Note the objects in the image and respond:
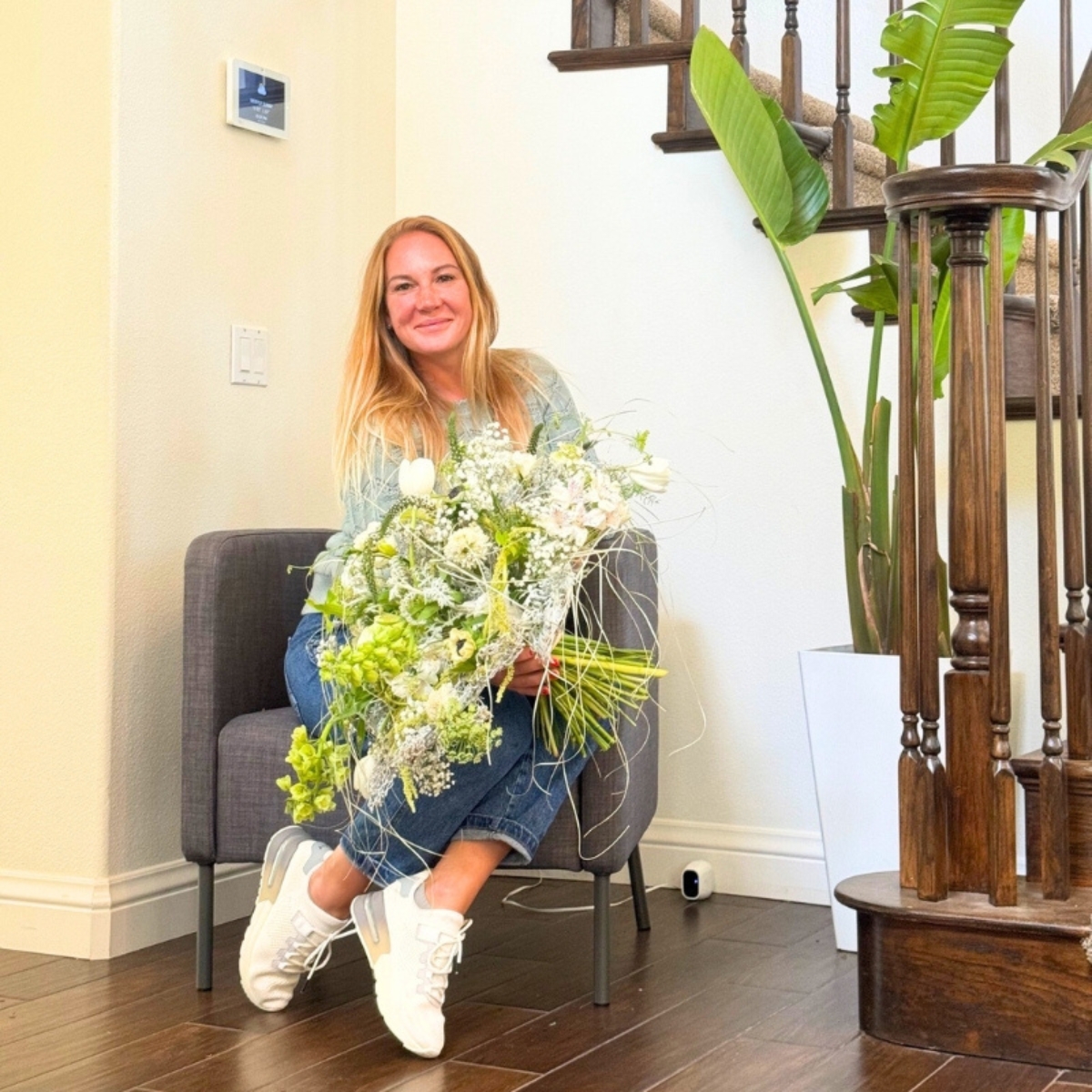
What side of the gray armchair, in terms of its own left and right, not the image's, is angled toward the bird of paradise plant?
left

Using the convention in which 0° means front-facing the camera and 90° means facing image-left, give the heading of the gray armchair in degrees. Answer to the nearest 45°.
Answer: approximately 0°

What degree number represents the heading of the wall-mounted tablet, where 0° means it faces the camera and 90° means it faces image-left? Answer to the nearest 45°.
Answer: approximately 315°

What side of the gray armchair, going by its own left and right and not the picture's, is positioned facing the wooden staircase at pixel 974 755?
left
